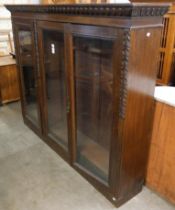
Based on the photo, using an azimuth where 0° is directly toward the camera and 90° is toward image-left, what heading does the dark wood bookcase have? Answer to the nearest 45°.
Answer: approximately 45°
